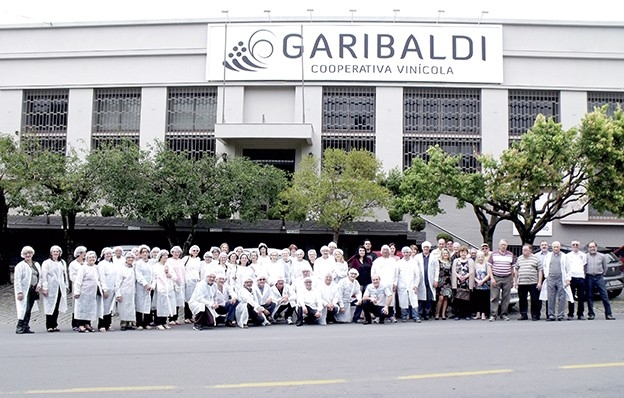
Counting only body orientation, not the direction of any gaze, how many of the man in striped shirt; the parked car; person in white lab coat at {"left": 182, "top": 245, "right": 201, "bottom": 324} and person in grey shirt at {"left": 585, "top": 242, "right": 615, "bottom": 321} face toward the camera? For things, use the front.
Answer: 3

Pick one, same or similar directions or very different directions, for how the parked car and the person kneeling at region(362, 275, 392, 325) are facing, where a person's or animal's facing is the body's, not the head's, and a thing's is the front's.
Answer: very different directions

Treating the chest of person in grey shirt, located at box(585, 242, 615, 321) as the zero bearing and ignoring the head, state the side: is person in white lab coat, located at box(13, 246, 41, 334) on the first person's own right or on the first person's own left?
on the first person's own right

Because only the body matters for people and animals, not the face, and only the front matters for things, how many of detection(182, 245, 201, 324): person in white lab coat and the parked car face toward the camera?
1

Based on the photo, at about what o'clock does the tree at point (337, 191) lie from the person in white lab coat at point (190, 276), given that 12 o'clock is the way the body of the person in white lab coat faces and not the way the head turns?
The tree is roughly at 7 o'clock from the person in white lab coat.

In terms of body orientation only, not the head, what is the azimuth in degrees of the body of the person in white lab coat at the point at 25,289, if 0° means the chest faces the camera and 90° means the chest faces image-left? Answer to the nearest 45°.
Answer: approximately 315°
